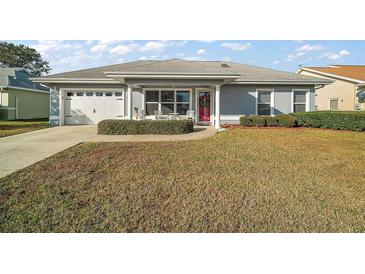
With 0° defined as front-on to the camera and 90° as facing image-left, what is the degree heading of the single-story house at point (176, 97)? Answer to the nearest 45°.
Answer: approximately 0°

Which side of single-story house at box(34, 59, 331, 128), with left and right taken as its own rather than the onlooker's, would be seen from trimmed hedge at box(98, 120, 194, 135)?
front

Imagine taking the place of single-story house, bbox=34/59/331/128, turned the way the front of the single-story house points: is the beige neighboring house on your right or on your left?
on your left
